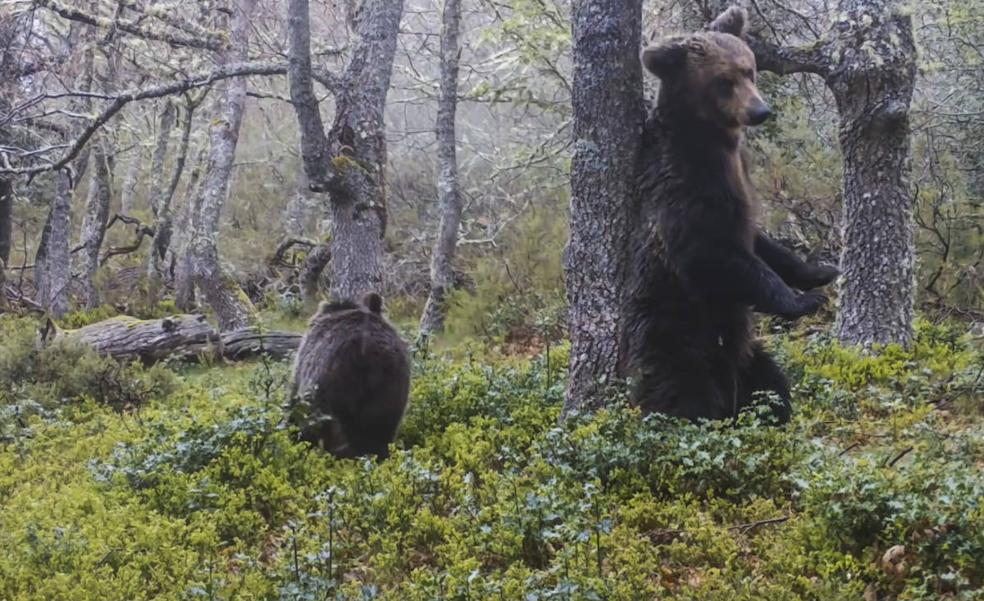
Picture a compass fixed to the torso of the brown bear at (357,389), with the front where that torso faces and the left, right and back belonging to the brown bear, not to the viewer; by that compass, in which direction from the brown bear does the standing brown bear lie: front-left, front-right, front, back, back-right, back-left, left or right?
back-right

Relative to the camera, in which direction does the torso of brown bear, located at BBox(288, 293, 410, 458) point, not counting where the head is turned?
away from the camera

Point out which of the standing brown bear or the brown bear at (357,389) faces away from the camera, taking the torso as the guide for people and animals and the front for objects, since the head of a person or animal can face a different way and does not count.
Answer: the brown bear

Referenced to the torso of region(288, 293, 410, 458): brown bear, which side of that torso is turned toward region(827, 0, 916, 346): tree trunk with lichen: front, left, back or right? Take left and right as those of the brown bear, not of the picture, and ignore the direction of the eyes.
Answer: right

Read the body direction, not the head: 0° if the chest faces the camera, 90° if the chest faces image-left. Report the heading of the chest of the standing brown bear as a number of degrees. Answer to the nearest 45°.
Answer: approximately 270°
